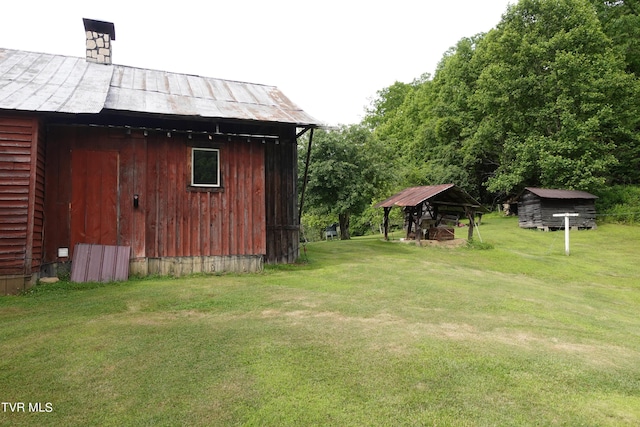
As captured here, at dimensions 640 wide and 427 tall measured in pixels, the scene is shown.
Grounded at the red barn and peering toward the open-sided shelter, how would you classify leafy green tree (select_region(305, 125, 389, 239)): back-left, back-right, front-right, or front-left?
front-left

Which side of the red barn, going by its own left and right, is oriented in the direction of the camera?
front

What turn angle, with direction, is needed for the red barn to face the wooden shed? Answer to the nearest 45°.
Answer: approximately 90° to its left

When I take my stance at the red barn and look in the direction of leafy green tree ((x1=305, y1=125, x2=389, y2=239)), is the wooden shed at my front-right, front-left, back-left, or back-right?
front-right

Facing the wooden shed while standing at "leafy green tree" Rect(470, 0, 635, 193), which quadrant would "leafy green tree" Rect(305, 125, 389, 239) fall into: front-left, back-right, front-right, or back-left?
front-right

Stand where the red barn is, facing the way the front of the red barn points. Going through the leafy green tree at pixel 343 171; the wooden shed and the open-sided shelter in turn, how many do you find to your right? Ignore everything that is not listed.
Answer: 0

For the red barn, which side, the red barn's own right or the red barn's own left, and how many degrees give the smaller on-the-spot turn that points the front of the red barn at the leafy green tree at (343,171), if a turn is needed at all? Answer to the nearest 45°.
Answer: approximately 135° to the red barn's own left

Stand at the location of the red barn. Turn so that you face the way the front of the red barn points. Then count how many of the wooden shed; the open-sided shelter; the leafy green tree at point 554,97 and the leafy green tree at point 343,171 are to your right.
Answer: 0

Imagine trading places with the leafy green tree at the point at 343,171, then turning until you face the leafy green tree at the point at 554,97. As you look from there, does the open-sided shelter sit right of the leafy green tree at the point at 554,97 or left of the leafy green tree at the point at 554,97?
right

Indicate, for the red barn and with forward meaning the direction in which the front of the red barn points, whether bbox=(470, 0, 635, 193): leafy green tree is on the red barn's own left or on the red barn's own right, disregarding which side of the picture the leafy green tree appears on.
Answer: on the red barn's own left

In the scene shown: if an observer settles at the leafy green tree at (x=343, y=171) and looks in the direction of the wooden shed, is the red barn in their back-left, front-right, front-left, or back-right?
back-right

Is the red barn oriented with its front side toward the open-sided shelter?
no
